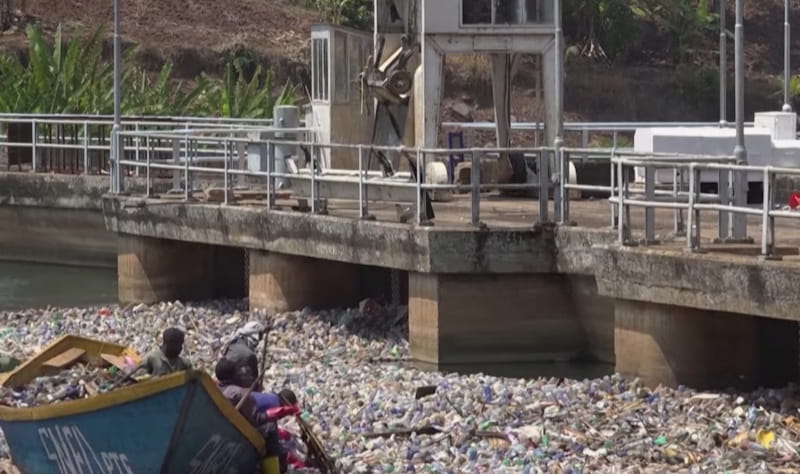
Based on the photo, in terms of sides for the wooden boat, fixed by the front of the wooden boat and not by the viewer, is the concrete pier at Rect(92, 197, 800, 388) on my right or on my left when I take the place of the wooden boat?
on my left

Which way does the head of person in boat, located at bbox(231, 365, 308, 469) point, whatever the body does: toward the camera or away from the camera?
away from the camera

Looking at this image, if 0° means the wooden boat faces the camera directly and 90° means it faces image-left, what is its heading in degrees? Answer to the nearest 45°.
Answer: approximately 315°

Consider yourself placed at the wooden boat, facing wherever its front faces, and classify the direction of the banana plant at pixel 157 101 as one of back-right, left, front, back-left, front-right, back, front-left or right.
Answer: back-left

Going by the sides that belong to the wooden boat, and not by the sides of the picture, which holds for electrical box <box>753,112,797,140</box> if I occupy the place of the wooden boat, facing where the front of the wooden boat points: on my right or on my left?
on my left

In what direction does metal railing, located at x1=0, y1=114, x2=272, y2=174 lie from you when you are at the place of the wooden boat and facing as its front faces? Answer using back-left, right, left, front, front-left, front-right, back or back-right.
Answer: back-left
